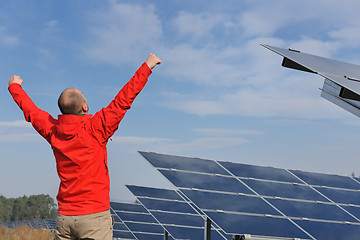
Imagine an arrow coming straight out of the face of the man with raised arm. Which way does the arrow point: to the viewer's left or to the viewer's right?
to the viewer's right

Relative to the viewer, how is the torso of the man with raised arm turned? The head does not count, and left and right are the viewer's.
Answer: facing away from the viewer and to the right of the viewer

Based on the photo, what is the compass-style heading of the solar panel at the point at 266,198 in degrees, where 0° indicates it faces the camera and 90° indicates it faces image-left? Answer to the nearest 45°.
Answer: approximately 315°
